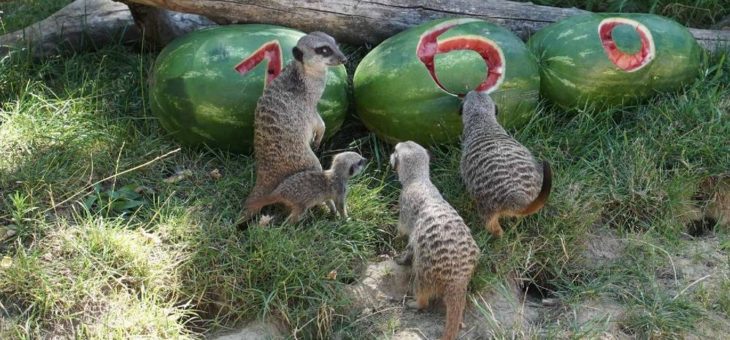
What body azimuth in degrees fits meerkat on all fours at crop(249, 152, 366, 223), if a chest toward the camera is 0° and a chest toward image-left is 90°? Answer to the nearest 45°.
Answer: approximately 270°

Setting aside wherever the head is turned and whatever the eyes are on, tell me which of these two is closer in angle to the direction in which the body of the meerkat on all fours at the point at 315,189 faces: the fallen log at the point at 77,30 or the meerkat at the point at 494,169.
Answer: the meerkat

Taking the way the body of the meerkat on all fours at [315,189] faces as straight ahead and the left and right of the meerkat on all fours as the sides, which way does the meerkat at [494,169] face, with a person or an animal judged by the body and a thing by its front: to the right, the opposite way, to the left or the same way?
to the left

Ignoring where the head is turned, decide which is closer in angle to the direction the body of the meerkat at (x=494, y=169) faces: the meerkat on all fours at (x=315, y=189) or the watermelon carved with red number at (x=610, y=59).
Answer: the watermelon carved with red number

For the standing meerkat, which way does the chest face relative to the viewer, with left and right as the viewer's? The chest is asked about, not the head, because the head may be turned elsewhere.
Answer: facing to the right of the viewer

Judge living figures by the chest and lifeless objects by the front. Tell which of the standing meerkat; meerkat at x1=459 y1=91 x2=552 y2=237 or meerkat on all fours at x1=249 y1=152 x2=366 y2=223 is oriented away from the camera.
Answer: the meerkat

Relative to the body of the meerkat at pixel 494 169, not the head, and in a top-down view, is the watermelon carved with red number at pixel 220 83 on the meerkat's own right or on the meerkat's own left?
on the meerkat's own left

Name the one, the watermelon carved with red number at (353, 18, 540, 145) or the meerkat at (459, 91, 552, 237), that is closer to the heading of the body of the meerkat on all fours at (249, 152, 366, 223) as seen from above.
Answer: the meerkat

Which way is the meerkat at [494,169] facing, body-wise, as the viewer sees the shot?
away from the camera

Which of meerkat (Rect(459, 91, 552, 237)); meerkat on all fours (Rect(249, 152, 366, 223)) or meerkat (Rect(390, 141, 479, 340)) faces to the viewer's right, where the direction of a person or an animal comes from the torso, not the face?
the meerkat on all fours

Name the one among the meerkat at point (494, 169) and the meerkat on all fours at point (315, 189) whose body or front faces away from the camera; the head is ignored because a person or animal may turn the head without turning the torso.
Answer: the meerkat

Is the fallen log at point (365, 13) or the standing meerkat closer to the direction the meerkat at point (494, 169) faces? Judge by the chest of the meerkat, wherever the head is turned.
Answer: the fallen log
